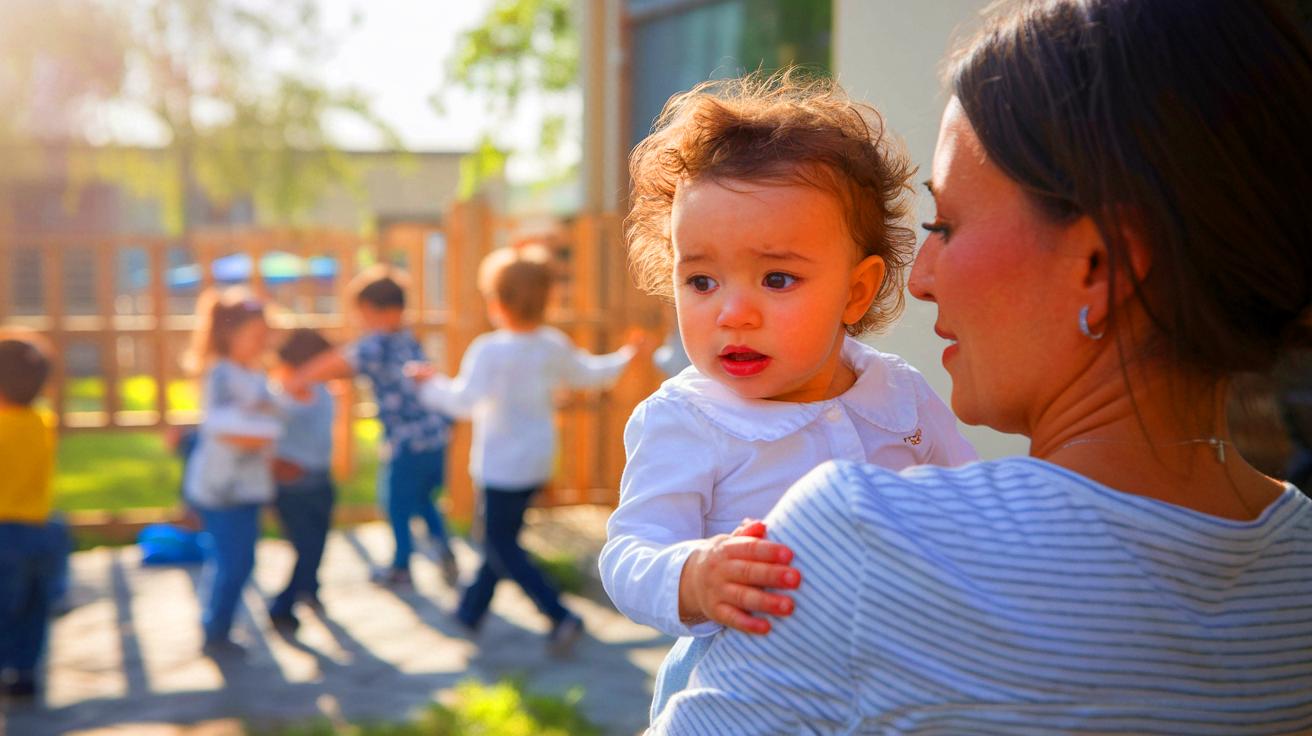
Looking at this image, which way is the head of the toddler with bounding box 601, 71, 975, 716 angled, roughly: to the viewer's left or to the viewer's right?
to the viewer's left

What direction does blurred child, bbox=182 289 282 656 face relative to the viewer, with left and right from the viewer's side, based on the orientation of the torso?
facing to the right of the viewer

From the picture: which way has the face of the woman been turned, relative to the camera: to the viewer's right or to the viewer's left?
to the viewer's left

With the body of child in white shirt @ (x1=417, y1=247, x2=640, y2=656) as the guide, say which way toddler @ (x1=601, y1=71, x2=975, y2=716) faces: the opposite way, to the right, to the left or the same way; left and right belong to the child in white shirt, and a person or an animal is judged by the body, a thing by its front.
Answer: the opposite way

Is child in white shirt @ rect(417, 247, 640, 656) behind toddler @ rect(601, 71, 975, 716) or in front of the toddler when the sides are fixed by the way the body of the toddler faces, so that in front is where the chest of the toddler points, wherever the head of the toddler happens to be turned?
behind

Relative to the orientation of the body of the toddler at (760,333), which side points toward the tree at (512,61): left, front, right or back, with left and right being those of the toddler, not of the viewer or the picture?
back

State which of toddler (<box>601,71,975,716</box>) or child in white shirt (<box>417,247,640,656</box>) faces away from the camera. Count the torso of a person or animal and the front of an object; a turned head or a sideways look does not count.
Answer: the child in white shirt

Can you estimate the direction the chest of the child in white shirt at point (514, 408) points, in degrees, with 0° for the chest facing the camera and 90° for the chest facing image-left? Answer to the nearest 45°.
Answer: approximately 180°

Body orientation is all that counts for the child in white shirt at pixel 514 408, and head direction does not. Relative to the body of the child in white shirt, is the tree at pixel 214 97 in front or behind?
in front

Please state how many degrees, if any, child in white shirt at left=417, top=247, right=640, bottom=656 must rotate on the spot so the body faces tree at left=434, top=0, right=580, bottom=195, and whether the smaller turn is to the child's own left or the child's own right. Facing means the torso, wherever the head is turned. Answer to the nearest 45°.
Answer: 0° — they already face it

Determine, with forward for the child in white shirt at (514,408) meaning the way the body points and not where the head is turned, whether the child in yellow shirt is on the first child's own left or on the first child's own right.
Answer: on the first child's own left

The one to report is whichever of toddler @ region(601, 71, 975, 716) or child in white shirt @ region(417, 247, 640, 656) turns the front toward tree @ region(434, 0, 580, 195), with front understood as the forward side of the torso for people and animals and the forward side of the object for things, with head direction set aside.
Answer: the child in white shirt

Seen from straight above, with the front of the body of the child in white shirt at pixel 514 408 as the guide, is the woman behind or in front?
behind
